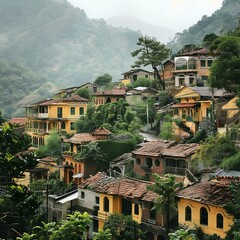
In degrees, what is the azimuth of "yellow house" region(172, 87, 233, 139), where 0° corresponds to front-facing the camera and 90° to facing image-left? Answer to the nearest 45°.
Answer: approximately 45°

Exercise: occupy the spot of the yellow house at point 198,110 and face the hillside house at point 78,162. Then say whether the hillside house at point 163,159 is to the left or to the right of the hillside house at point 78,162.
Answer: left

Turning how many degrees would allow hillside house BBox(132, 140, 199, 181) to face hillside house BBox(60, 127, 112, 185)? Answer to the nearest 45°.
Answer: approximately 135° to its right

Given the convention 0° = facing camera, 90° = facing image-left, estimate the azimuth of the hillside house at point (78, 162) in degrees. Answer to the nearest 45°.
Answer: approximately 45°

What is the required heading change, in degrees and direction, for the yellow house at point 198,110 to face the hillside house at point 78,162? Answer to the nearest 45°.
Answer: approximately 45° to its right

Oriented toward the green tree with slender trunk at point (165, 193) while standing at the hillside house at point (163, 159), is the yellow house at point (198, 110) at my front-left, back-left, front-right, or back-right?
back-left

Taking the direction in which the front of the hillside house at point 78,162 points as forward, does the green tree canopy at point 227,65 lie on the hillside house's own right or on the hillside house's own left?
on the hillside house's own left

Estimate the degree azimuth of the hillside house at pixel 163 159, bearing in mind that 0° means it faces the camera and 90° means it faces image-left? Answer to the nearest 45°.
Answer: approximately 0°
